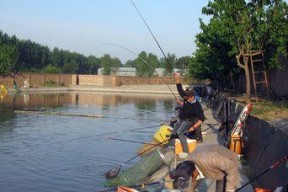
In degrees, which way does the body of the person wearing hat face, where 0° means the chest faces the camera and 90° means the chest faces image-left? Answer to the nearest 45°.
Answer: approximately 45°

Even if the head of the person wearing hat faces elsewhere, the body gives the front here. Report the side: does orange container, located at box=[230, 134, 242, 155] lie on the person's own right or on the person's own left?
on the person's own left
